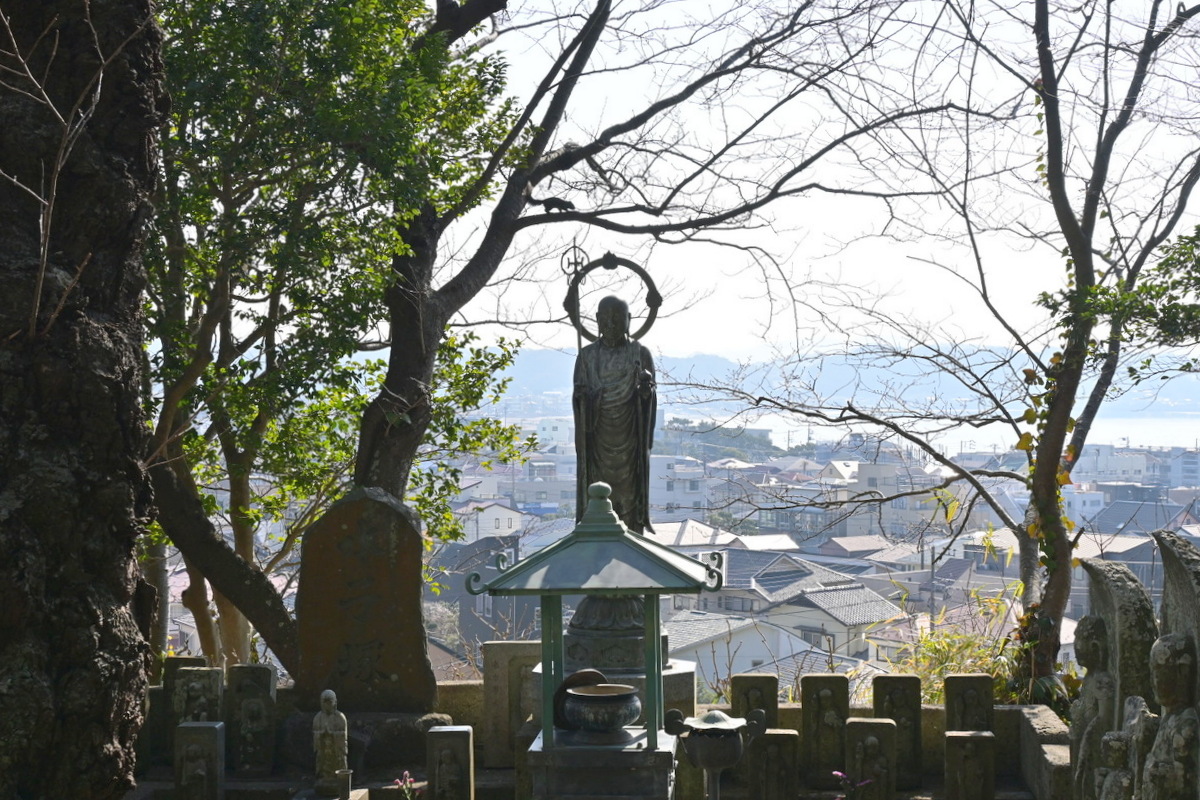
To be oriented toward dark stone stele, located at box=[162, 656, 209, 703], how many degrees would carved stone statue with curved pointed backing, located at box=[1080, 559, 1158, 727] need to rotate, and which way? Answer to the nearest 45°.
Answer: approximately 45° to its right

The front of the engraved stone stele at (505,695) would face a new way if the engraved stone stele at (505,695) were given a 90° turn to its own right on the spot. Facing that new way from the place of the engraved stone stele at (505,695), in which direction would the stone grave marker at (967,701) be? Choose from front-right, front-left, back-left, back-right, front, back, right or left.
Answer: back

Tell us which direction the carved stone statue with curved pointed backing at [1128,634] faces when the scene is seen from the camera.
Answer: facing the viewer and to the left of the viewer

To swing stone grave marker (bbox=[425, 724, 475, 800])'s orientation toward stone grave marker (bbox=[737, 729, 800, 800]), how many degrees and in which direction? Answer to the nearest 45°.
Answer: approximately 90° to its left

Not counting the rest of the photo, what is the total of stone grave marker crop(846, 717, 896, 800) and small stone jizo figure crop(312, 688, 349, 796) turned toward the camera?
2

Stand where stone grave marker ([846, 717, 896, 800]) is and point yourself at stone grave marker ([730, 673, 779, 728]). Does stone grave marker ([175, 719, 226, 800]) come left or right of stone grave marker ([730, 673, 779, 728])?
left

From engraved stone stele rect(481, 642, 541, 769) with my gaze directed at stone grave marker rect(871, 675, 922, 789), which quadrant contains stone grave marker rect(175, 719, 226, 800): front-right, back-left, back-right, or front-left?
back-right

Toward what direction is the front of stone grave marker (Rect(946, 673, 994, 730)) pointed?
toward the camera

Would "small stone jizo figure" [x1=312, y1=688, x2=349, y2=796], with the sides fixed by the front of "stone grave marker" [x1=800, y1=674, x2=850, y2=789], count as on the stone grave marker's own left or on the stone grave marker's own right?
on the stone grave marker's own right

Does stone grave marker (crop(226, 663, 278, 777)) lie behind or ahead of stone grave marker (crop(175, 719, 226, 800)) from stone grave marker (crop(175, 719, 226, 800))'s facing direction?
behind

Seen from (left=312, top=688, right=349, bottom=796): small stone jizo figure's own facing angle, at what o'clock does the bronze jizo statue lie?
The bronze jizo statue is roughly at 8 o'clock from the small stone jizo figure.

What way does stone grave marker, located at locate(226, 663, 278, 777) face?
toward the camera

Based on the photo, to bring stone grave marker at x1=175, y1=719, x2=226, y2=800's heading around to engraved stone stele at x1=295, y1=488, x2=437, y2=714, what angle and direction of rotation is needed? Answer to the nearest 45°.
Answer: approximately 135° to its left
